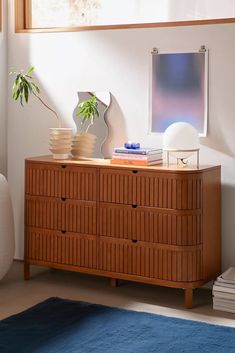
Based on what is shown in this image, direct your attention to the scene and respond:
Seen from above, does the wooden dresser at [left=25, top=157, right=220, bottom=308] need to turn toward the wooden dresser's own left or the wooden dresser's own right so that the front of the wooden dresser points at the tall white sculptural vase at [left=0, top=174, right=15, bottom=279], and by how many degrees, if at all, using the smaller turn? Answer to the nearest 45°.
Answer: approximately 45° to the wooden dresser's own right

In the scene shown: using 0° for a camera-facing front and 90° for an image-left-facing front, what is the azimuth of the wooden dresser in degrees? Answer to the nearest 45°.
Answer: approximately 45°

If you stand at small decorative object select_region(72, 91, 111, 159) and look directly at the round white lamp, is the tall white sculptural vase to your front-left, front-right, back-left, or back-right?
back-right
